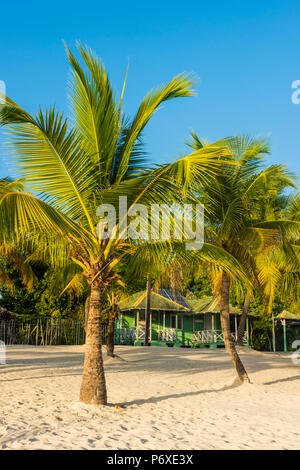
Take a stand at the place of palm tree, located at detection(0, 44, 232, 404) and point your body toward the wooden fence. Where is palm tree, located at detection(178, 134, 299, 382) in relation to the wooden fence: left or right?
right

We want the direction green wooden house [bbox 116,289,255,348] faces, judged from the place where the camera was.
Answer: facing the viewer

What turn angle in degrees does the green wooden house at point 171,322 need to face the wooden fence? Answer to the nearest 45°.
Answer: approximately 45° to its right

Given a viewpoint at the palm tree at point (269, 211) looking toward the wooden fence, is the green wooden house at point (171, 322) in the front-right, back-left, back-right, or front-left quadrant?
front-right

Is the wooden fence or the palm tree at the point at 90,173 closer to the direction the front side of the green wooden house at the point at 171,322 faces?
the palm tree

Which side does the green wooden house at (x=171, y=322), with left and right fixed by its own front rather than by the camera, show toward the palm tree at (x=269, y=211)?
front

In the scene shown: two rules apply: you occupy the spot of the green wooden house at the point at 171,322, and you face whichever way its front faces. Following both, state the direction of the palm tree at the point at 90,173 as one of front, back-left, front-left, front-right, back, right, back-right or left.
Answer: front

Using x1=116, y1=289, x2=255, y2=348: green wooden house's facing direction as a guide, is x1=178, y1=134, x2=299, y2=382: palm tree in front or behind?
in front
